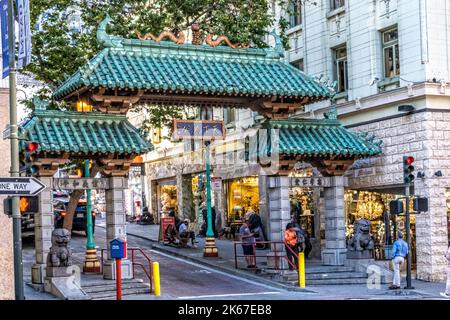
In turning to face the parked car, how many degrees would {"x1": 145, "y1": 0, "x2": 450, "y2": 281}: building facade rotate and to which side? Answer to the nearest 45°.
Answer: approximately 90° to its right

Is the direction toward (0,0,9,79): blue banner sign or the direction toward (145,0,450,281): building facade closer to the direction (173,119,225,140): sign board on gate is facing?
the blue banner sign

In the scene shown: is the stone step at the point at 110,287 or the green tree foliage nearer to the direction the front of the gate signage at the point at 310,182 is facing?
the stone step

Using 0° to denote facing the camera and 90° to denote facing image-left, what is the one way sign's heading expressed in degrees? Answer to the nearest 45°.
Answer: approximately 0°

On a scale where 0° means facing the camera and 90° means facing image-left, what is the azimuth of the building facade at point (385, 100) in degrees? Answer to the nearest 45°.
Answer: approximately 45°

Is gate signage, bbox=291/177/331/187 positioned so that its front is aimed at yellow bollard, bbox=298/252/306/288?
yes
